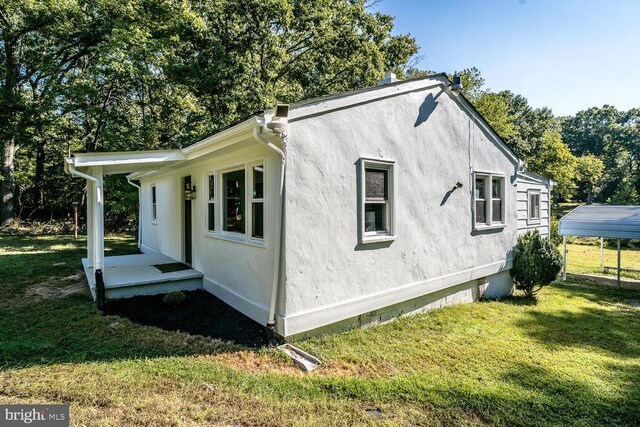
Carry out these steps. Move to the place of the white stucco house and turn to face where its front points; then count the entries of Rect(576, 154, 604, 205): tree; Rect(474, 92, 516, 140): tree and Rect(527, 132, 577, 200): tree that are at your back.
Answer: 3

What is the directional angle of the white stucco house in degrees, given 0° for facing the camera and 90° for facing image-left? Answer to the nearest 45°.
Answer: approximately 45°

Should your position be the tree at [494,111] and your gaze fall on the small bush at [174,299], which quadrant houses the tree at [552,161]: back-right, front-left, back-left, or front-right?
back-left

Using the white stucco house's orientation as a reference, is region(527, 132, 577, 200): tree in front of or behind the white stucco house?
behind

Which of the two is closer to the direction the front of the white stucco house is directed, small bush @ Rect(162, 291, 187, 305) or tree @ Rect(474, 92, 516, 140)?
the small bush

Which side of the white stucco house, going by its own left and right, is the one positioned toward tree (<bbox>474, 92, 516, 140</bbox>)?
back

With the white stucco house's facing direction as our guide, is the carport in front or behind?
behind

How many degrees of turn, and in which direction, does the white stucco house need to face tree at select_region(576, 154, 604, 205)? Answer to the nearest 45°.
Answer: approximately 180°

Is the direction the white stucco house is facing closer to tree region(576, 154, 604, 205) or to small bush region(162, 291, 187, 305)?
the small bush

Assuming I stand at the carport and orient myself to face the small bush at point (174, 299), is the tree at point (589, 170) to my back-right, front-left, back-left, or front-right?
back-right

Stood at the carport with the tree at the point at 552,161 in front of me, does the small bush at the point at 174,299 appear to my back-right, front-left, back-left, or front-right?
back-left

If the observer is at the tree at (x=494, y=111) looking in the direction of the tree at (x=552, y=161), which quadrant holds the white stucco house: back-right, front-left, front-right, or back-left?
back-right
